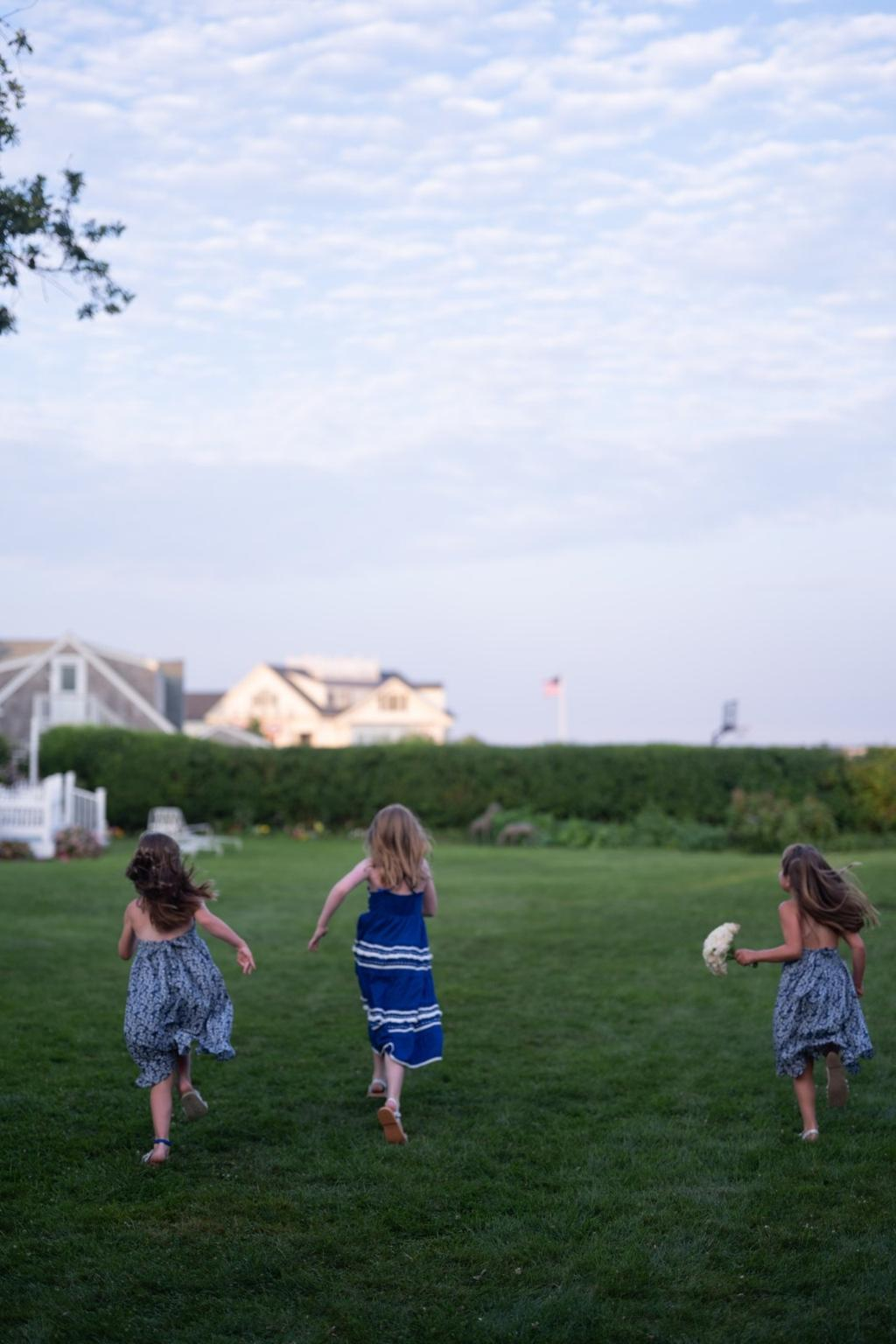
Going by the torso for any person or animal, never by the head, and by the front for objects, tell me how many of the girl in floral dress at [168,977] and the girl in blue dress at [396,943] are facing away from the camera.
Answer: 2

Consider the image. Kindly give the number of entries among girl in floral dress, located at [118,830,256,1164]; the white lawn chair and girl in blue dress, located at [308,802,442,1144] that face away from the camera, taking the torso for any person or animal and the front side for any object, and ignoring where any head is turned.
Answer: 2

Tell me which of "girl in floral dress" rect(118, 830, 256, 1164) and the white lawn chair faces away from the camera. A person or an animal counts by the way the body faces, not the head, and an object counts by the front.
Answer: the girl in floral dress

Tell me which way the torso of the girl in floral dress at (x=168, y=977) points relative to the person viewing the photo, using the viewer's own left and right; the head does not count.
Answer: facing away from the viewer

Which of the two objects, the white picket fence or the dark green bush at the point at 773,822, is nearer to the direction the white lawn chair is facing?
the dark green bush

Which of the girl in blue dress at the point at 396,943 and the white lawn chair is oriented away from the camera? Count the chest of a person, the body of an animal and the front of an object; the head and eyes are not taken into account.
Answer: the girl in blue dress

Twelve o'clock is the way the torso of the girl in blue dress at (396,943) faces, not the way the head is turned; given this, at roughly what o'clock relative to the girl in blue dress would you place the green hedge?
The green hedge is roughly at 12 o'clock from the girl in blue dress.

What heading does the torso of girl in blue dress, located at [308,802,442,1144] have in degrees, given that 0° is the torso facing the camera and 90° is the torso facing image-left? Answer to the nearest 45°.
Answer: approximately 180°

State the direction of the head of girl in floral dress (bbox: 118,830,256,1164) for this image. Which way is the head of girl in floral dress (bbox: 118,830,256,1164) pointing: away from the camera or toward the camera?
away from the camera

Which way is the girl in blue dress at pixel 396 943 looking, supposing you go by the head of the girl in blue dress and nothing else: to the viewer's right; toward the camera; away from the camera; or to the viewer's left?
away from the camera

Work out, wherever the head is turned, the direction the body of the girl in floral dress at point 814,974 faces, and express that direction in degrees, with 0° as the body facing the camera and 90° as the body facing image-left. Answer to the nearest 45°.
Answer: approximately 135°
